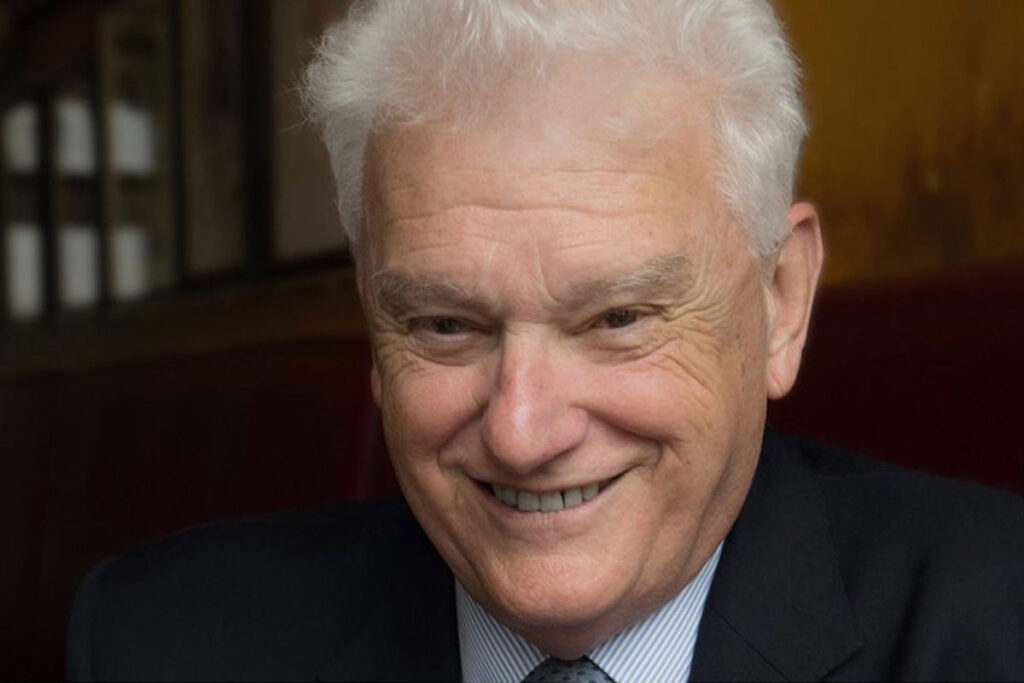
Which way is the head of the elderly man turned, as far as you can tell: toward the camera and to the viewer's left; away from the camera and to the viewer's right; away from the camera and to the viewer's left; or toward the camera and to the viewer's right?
toward the camera and to the viewer's left

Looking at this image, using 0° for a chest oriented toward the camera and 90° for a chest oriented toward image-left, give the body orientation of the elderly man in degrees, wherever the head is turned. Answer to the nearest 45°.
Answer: approximately 0°
